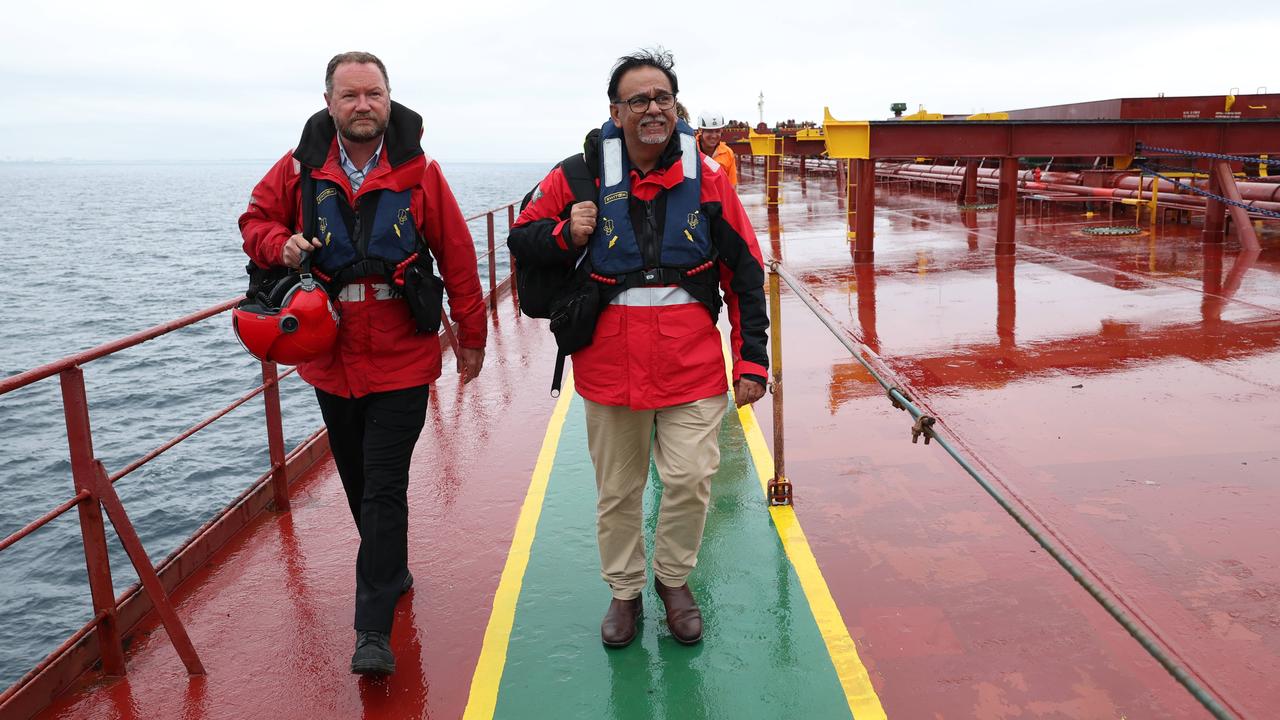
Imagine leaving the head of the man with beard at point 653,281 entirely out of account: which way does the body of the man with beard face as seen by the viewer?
toward the camera

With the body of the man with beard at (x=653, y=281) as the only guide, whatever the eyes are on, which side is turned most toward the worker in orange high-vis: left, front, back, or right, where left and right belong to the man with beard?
back

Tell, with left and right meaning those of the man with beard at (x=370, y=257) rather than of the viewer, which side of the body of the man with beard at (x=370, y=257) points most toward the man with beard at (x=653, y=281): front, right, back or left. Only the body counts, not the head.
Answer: left

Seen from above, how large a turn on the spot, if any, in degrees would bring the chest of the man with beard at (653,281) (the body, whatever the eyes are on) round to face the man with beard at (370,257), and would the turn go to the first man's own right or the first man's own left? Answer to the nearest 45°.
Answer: approximately 90° to the first man's own right

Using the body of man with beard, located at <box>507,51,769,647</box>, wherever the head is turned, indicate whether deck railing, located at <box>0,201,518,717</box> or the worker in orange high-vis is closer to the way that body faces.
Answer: the deck railing

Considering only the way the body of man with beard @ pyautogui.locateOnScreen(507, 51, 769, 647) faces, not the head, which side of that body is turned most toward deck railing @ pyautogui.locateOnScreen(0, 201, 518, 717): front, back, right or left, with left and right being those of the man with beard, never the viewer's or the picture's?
right

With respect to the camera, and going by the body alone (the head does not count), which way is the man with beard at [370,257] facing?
toward the camera

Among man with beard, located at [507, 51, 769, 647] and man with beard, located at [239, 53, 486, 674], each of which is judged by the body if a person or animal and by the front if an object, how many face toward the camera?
2
